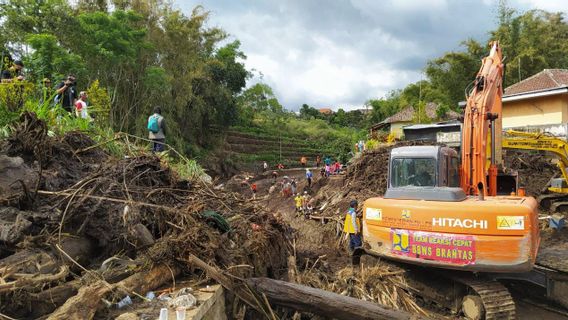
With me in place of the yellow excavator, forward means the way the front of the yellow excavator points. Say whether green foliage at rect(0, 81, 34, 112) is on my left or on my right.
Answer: on my left

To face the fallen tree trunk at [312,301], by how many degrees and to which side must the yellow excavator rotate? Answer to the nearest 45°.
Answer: approximately 90° to its left

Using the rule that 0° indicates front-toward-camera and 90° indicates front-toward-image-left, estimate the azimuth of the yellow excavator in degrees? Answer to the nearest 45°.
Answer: approximately 90°

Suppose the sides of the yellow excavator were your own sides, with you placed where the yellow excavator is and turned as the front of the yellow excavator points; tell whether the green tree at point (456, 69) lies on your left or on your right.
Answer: on your right

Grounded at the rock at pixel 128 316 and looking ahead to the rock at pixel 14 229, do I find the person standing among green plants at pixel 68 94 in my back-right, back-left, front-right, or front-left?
front-right

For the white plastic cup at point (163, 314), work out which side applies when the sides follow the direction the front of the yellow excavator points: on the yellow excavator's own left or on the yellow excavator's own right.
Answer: on the yellow excavator's own left

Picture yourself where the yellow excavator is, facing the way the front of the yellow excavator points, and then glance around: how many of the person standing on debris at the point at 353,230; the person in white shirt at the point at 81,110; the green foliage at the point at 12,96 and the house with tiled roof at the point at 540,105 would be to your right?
1

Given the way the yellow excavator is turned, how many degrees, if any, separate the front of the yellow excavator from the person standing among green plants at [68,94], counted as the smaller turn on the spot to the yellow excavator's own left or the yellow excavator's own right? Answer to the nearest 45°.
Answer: approximately 45° to the yellow excavator's own left

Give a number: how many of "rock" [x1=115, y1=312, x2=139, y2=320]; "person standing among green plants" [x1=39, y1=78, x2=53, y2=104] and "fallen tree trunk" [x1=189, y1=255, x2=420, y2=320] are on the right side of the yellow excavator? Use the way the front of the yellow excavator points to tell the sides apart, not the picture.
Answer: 0

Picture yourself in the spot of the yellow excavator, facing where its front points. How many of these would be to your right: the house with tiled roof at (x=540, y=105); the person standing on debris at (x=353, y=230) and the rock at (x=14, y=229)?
1

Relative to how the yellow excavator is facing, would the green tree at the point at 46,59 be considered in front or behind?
in front

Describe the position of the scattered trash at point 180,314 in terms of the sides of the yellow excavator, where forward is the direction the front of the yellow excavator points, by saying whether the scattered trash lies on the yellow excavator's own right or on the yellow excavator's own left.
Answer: on the yellow excavator's own left
